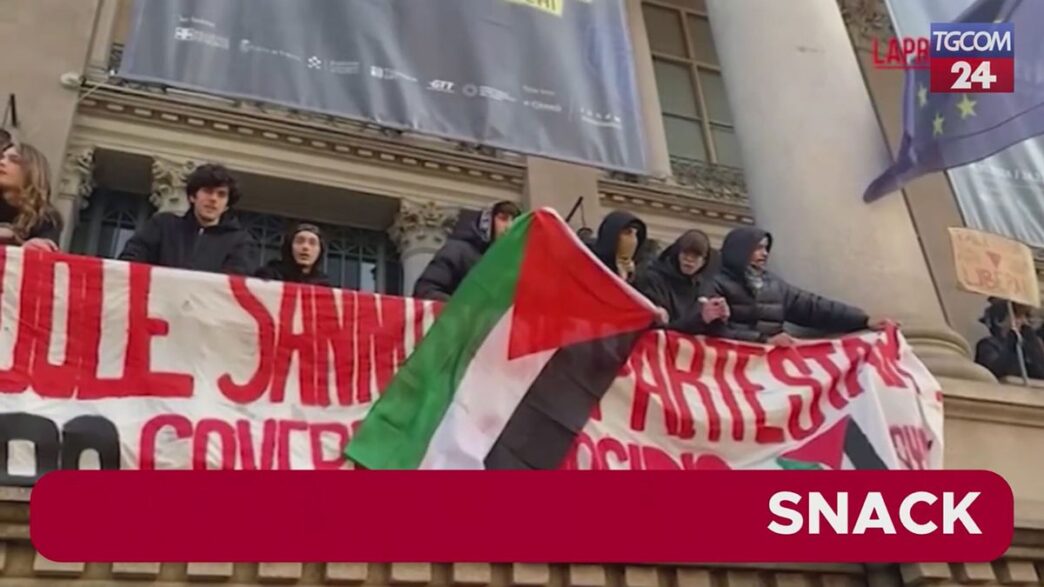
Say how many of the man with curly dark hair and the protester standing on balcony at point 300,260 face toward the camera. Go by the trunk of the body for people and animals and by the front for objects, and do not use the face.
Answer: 2

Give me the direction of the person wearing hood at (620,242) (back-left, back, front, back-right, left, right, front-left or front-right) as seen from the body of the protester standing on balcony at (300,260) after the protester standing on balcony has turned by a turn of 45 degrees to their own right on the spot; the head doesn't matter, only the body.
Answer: back-left

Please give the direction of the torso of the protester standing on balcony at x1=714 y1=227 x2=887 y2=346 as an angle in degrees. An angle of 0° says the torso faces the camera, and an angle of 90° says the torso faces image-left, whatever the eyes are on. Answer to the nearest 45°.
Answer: approximately 315°

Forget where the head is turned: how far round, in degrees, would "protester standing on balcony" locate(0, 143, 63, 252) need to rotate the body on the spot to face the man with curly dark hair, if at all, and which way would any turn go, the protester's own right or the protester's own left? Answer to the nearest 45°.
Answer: approximately 135° to the protester's own left

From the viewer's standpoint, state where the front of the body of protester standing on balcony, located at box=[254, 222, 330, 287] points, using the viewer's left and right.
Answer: facing the viewer

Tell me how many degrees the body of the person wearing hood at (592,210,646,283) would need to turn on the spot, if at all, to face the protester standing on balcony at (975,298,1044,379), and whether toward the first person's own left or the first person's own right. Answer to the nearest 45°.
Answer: approximately 90° to the first person's own left

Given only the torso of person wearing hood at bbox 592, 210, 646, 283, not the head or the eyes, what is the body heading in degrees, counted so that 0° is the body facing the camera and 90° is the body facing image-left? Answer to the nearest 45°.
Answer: approximately 315°

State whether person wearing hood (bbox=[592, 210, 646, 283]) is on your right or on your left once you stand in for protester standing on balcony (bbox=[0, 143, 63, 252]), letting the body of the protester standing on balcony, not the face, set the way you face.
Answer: on your left

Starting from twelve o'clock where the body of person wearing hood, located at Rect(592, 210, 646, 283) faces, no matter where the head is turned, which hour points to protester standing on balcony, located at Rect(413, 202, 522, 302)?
The protester standing on balcony is roughly at 4 o'clock from the person wearing hood.

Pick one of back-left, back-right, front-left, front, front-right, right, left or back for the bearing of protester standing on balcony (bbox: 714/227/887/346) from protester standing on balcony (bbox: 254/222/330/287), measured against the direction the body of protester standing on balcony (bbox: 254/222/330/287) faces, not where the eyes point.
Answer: left

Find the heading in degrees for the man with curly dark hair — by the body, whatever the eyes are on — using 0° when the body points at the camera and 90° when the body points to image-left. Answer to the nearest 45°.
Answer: approximately 0°

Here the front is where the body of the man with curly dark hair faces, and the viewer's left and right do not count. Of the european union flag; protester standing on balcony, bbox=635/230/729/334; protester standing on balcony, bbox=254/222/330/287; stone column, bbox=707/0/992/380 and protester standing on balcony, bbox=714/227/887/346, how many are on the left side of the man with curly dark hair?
5
